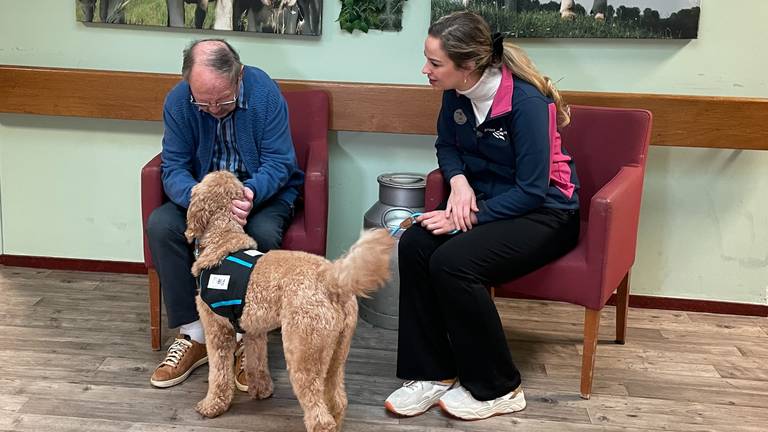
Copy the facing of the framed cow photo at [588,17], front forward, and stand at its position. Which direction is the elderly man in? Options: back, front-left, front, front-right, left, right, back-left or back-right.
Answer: front-right

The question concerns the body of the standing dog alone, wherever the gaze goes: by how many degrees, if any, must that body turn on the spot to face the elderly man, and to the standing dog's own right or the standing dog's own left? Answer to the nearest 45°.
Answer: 0° — it already faces them

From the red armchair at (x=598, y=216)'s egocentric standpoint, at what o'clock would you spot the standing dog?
The standing dog is roughly at 12 o'clock from the red armchair.

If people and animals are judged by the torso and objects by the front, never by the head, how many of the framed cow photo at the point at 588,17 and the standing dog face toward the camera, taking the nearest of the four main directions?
1

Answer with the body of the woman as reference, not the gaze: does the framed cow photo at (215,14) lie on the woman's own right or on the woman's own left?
on the woman's own right

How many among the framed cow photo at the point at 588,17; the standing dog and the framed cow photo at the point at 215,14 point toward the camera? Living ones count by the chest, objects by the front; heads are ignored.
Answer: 2

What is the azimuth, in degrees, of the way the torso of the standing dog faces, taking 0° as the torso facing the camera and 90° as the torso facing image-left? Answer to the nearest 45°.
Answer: approximately 135°

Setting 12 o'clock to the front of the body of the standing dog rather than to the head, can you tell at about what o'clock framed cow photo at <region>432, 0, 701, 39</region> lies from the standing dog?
The framed cow photo is roughly at 3 o'clock from the standing dog.

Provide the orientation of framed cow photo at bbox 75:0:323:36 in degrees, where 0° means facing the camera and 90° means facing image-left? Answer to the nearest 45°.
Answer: approximately 0°

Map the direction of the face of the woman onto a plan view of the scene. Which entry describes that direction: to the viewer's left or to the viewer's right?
to the viewer's left

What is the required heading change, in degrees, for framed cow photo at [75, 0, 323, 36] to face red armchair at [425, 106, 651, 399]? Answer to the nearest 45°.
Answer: approximately 45° to its left
